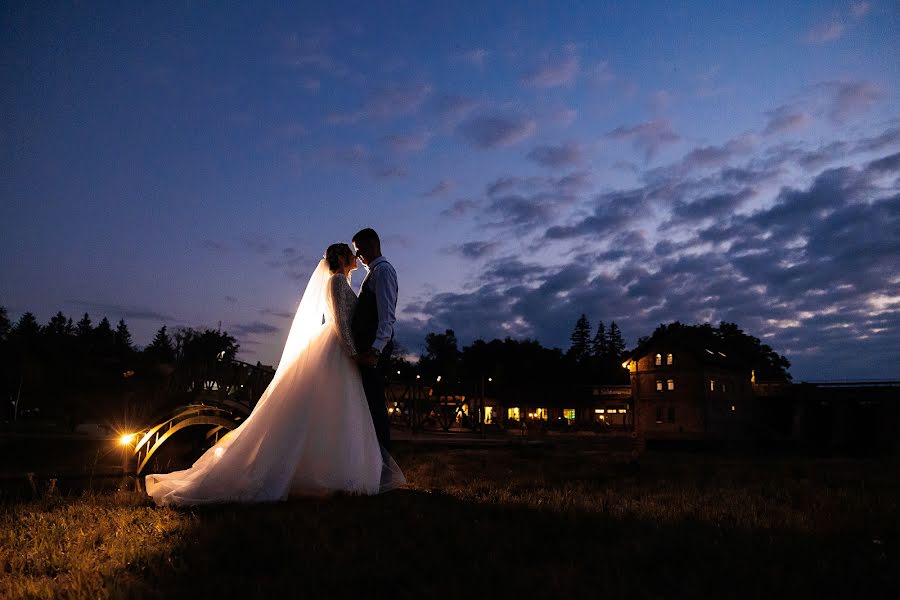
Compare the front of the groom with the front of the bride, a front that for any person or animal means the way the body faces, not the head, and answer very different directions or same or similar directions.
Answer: very different directions

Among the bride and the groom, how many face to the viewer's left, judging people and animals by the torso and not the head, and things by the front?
1

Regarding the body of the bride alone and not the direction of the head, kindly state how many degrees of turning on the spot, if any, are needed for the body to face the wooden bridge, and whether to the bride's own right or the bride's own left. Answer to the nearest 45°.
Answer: approximately 90° to the bride's own left

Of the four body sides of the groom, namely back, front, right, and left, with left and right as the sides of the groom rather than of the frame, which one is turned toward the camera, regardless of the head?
left

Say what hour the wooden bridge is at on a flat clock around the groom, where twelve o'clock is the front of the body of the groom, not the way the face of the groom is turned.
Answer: The wooden bridge is roughly at 2 o'clock from the groom.

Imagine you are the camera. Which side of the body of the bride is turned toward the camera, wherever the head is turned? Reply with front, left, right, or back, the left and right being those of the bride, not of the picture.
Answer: right

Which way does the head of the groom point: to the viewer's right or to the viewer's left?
to the viewer's left
